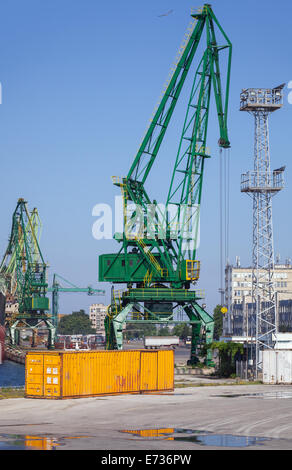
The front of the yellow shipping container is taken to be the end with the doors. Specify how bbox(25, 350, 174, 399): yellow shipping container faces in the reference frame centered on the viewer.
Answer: facing the viewer and to the left of the viewer
